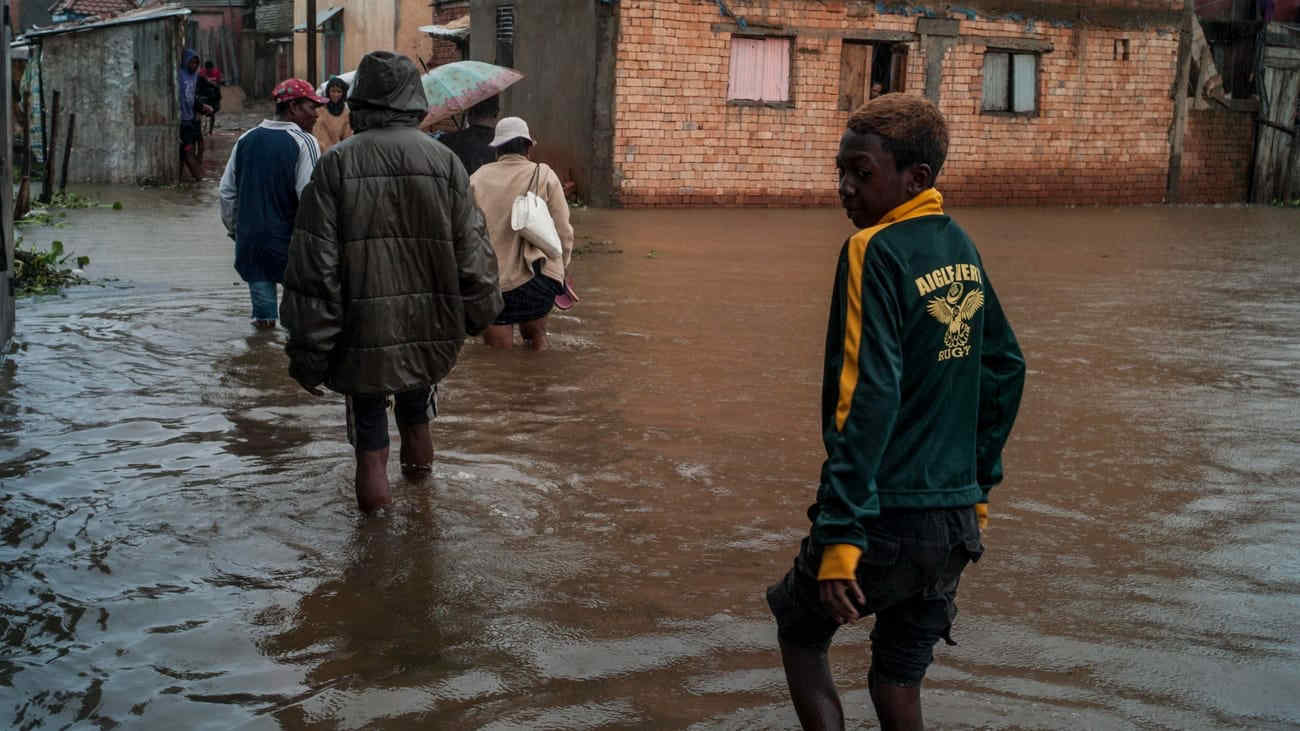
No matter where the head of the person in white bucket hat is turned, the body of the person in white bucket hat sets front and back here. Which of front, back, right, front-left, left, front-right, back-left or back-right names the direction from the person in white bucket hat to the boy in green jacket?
back

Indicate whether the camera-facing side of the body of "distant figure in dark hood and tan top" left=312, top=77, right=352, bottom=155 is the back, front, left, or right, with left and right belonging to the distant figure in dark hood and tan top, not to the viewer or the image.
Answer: front

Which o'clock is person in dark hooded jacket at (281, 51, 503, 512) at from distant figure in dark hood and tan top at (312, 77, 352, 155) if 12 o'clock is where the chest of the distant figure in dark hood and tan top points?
The person in dark hooded jacket is roughly at 12 o'clock from the distant figure in dark hood and tan top.

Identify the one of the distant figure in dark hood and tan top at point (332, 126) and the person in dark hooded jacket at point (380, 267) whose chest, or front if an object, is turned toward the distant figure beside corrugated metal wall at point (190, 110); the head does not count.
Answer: the person in dark hooded jacket

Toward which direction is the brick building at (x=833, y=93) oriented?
toward the camera

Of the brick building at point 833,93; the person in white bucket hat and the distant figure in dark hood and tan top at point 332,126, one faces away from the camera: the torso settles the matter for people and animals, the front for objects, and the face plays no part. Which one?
the person in white bucket hat

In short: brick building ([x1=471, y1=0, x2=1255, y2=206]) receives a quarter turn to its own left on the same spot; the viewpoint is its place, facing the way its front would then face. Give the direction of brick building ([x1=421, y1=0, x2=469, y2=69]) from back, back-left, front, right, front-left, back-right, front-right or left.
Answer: back-left

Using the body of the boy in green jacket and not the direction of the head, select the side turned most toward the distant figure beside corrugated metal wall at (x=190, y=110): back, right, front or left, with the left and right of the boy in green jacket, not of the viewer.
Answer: front

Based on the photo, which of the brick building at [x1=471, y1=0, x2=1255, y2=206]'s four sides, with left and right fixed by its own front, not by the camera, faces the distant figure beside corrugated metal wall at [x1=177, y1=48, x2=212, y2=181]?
right

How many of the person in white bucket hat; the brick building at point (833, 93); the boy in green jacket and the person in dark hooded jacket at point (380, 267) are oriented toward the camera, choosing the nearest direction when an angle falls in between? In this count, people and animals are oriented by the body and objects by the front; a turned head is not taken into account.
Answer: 1

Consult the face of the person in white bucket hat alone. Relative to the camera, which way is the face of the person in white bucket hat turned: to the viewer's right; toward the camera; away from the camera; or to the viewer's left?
away from the camera

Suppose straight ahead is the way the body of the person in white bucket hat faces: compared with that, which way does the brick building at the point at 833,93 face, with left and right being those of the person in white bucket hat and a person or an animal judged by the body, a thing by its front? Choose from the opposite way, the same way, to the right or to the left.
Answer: the opposite way

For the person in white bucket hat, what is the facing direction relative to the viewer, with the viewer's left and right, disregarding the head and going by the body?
facing away from the viewer

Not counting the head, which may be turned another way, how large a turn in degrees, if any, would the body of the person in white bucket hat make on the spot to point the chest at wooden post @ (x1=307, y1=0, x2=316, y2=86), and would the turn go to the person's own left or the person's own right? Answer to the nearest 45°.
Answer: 0° — they already face it

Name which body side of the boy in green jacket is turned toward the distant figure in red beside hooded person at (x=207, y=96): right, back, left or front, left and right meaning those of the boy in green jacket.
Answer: front

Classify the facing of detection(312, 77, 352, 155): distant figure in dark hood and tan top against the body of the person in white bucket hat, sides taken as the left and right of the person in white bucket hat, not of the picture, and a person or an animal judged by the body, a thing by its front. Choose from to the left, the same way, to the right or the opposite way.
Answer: the opposite way

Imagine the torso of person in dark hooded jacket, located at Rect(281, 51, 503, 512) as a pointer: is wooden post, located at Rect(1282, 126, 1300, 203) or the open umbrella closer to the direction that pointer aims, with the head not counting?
the open umbrella
